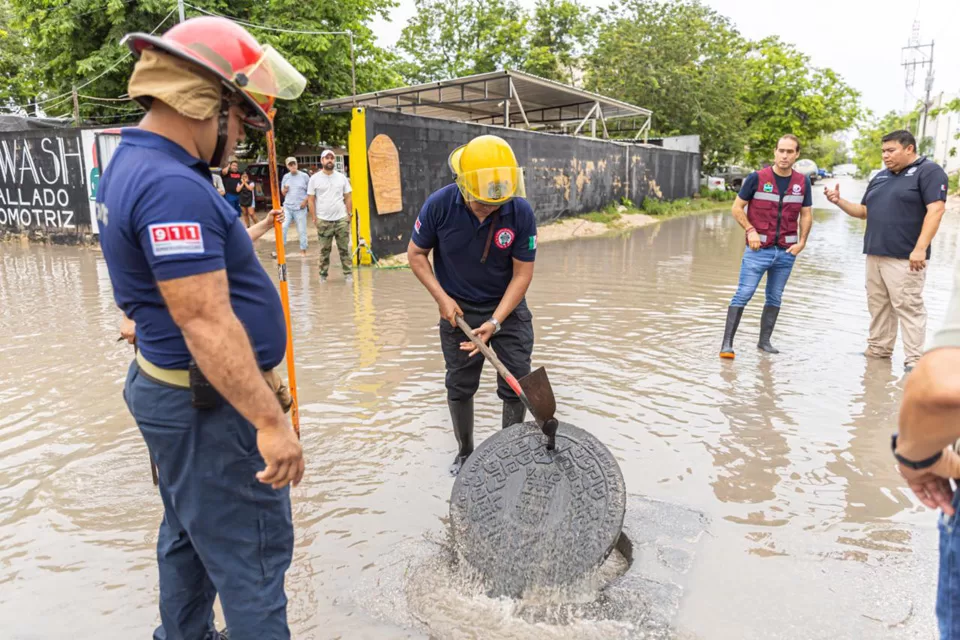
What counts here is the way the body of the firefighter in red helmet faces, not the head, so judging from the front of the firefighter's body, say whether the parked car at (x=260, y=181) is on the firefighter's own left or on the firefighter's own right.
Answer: on the firefighter's own left

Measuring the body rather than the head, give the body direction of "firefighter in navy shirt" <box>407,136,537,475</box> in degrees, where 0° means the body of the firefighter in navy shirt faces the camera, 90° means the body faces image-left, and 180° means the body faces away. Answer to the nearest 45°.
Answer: approximately 0°

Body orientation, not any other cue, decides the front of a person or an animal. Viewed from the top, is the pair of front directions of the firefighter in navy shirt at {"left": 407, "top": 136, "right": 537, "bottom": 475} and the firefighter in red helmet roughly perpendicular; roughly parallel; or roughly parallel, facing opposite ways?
roughly perpendicular

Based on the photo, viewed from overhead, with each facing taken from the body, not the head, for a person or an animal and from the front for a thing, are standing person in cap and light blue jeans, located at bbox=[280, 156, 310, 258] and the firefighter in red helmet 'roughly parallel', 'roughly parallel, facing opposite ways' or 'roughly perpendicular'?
roughly perpendicular

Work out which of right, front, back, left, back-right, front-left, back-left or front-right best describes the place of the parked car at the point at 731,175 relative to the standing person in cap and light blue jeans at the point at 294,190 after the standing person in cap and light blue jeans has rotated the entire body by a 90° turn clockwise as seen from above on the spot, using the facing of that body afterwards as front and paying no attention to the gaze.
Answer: back-right

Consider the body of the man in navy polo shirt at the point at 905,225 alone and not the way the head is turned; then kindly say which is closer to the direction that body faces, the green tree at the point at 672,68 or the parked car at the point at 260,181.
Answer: the parked car

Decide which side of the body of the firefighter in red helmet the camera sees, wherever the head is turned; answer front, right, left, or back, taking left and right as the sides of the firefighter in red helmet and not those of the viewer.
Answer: right
